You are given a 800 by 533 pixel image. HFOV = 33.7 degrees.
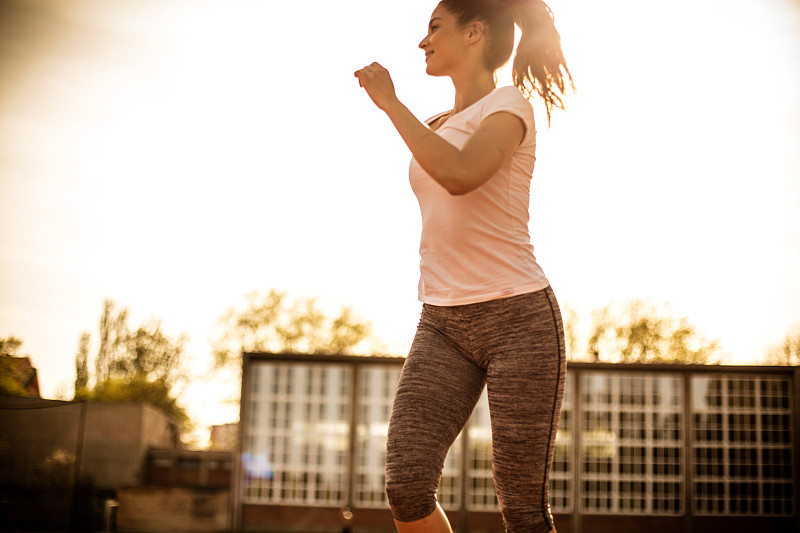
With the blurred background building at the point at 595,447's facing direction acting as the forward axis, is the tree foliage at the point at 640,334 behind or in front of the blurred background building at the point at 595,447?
behind

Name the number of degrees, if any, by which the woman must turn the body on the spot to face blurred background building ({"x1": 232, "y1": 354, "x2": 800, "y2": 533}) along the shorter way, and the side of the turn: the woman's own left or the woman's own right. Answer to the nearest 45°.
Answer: approximately 135° to the woman's own right

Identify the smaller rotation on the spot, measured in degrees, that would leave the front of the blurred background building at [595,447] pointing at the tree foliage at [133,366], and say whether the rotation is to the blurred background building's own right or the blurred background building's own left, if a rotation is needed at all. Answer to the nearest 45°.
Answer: approximately 135° to the blurred background building's own right

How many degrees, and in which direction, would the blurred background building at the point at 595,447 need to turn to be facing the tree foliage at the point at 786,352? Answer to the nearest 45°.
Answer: approximately 135° to its left

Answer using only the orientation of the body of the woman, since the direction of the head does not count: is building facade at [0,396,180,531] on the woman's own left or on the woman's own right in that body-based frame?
on the woman's own right

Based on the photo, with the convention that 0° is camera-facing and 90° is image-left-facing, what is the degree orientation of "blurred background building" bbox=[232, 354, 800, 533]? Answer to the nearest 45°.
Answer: approximately 0°

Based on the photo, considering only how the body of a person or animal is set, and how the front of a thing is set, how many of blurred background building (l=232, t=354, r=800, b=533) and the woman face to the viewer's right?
0

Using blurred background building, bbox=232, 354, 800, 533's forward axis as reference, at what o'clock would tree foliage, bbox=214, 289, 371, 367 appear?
The tree foliage is roughly at 5 o'clock from the blurred background building.

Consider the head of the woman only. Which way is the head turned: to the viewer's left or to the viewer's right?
to the viewer's left

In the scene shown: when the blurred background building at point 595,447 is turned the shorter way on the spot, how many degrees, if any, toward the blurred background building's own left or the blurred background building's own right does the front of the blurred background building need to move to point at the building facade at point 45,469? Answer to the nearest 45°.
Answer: approximately 45° to the blurred background building's own right

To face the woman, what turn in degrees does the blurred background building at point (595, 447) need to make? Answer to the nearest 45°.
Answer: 0° — it already faces them
